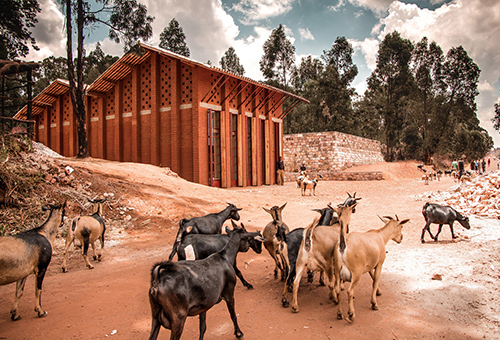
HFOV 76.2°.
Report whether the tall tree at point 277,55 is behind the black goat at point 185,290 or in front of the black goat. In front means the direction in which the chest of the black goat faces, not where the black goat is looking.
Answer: in front

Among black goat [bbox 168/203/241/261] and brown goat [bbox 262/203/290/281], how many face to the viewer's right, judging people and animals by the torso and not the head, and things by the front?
1

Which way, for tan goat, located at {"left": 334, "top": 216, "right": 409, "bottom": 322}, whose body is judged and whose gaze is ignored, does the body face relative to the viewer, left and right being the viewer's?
facing away from the viewer and to the right of the viewer

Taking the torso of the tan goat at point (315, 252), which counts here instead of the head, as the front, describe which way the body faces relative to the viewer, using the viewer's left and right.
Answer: facing away from the viewer and to the right of the viewer

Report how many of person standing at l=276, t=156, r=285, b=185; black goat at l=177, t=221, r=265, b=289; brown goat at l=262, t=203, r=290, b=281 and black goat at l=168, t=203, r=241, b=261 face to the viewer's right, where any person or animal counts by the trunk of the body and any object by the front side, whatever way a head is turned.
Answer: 2

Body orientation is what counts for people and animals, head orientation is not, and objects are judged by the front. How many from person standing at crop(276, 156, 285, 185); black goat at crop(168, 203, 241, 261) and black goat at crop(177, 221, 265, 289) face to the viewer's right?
2

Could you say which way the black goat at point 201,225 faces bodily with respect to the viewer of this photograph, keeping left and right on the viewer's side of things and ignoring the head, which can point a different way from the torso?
facing to the right of the viewer

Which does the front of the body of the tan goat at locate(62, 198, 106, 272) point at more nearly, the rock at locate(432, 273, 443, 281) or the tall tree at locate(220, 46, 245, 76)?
the tall tree

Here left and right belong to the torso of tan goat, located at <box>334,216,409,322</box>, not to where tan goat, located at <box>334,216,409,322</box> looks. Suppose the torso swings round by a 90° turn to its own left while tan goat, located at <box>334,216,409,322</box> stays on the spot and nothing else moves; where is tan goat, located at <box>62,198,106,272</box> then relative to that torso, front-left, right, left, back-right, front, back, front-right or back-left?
front-left

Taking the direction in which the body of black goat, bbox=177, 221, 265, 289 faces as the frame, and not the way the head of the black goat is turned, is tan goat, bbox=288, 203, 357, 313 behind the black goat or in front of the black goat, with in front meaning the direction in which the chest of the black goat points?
in front

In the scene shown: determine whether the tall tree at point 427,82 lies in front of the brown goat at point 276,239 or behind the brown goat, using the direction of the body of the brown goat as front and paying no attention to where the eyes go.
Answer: in front

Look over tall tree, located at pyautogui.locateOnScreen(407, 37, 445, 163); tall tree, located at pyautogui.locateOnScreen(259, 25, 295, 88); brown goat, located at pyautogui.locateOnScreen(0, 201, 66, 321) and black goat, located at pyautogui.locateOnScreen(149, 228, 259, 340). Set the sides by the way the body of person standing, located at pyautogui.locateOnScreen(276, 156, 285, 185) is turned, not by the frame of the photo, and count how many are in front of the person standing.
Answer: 2

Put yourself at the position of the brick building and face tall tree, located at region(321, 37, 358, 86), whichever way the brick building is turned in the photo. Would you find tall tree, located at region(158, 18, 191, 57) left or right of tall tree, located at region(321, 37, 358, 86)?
left

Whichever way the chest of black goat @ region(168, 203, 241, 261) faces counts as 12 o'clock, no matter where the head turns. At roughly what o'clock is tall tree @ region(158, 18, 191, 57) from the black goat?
The tall tree is roughly at 9 o'clock from the black goat.
